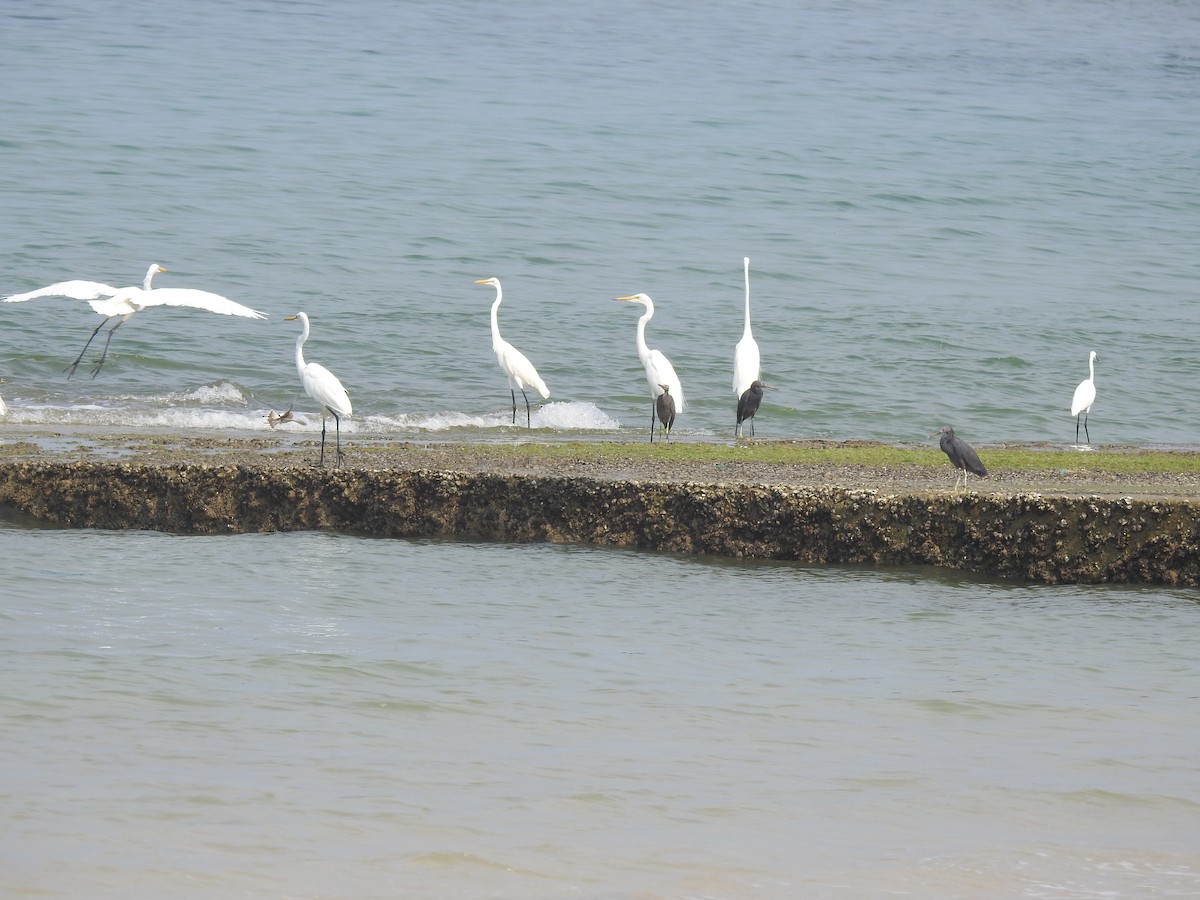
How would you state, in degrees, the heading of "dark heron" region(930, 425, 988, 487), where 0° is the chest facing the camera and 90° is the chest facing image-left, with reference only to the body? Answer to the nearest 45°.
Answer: approximately 90°

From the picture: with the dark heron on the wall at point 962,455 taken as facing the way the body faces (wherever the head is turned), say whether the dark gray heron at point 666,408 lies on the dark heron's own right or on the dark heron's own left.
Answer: on the dark heron's own right

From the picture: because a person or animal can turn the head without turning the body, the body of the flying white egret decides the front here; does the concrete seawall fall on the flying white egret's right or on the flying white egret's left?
on the flying white egret's right

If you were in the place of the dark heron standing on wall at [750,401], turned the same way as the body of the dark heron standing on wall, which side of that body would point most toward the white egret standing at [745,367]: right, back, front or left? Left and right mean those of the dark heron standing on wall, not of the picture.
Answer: left

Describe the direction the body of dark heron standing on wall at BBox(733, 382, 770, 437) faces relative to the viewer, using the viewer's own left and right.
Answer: facing to the right of the viewer

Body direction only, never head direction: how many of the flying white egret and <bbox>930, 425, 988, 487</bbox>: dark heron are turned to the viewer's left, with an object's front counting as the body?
1

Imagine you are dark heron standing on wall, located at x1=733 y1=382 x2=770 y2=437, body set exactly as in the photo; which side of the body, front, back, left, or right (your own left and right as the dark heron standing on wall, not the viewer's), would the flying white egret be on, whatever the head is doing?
back

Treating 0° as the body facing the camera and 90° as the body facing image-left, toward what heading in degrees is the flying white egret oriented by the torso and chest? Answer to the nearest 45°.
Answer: approximately 225°
